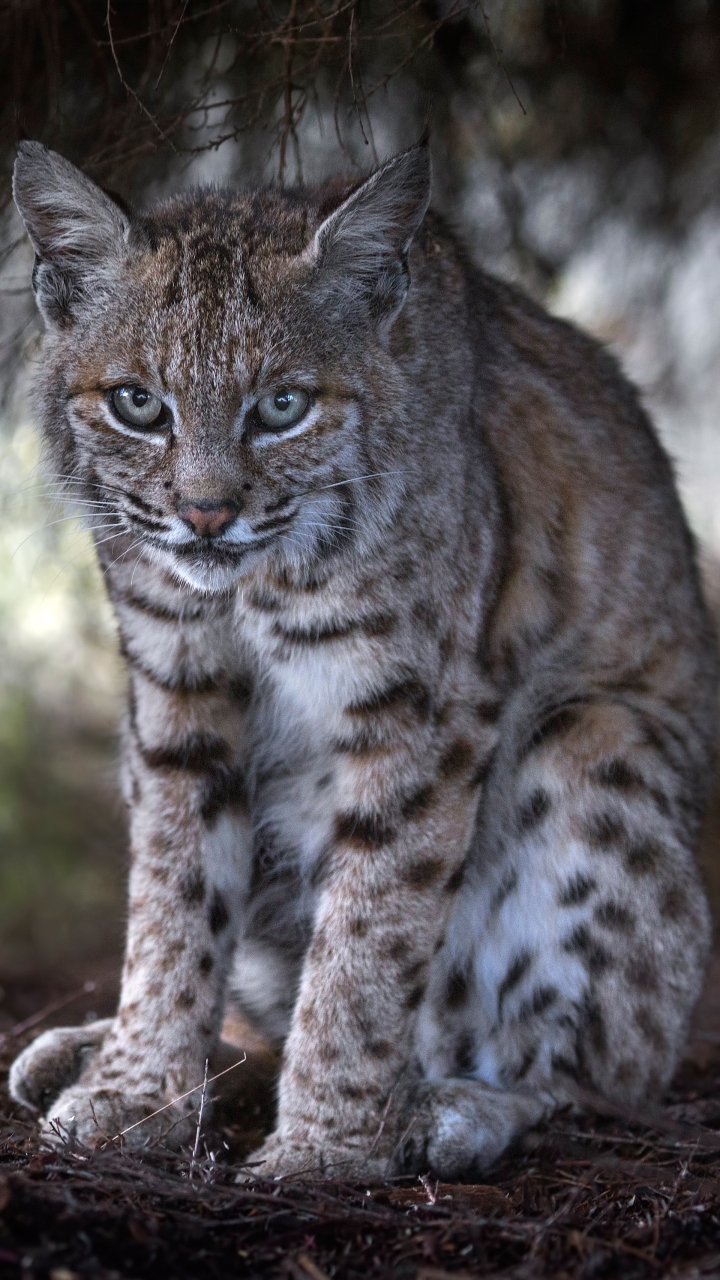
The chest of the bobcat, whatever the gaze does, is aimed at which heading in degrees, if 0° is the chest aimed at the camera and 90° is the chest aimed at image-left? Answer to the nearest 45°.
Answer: approximately 45°
